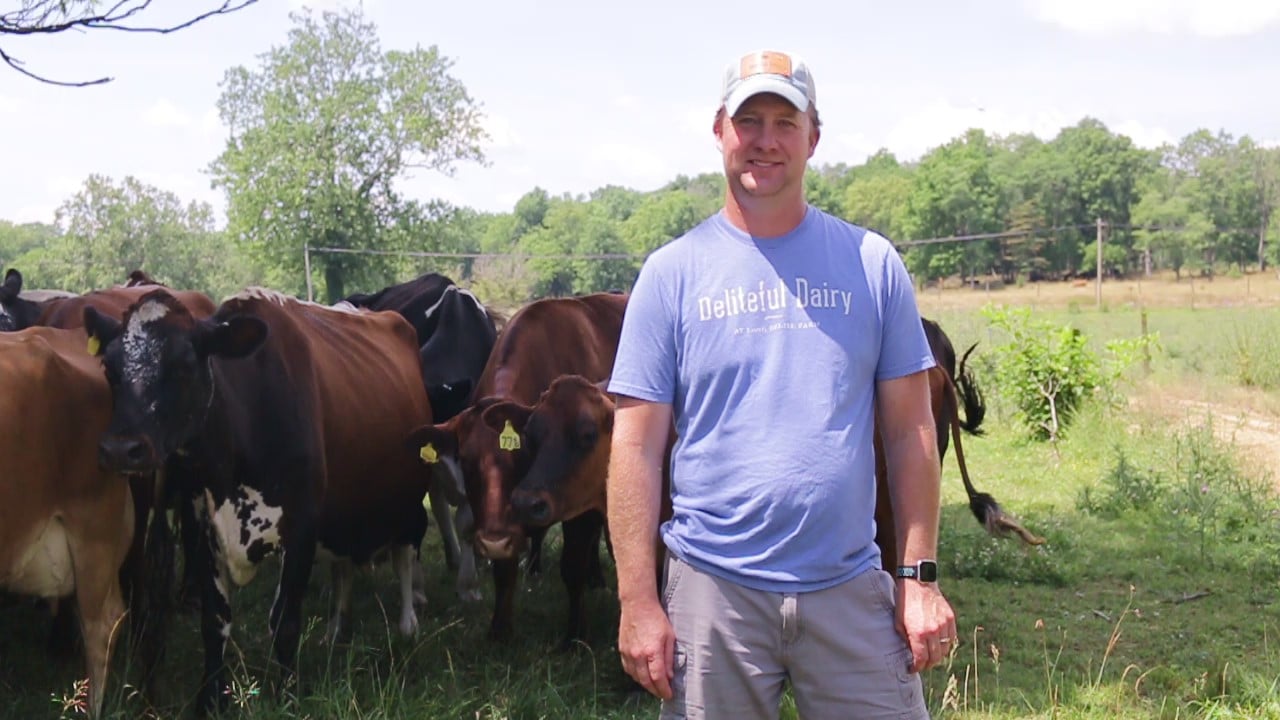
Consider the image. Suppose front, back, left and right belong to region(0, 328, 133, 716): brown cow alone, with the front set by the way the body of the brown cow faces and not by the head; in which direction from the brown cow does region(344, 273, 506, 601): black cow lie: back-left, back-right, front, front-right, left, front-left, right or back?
back-right

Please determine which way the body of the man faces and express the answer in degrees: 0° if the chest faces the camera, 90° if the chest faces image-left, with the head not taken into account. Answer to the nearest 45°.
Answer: approximately 0°

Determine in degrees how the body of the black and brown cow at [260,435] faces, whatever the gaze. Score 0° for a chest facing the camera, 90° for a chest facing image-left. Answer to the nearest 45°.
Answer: approximately 45°

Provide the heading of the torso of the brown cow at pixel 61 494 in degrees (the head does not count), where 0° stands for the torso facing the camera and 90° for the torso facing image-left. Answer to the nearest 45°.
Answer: approximately 90°

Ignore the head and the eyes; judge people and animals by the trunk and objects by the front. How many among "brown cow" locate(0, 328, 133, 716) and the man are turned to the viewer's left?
1

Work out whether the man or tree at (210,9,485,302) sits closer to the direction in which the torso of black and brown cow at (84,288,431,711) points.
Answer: the man
